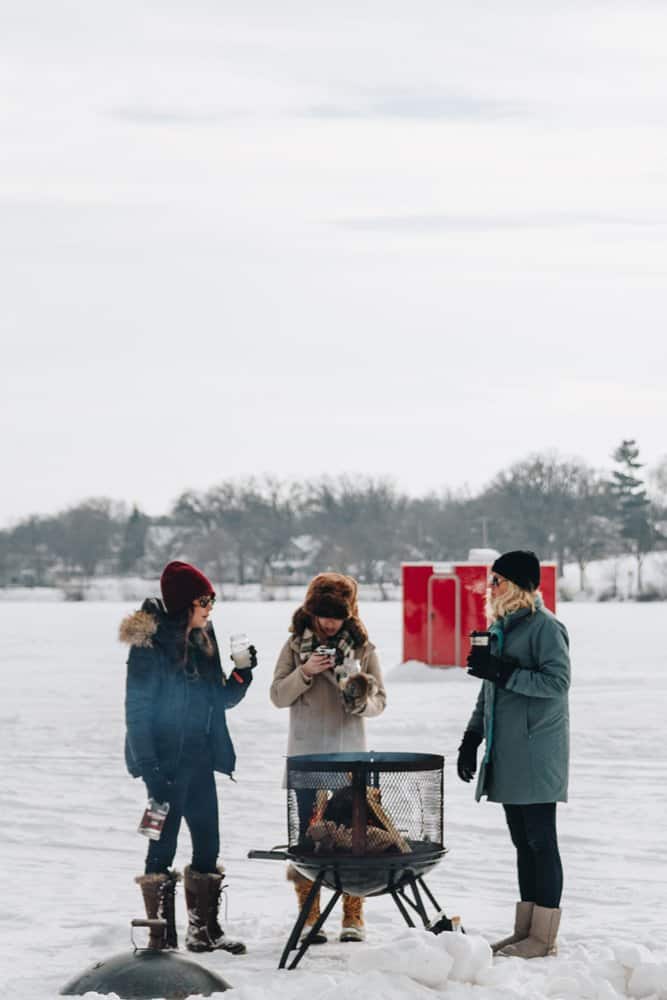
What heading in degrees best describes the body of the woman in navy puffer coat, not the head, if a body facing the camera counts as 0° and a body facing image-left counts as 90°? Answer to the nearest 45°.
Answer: approximately 315°

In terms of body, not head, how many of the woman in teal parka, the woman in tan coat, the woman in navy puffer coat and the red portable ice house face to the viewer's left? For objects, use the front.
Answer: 1

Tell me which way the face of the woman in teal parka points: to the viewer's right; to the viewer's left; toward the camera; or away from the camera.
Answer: to the viewer's left

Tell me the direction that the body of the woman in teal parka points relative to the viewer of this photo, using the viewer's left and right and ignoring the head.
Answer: facing to the left of the viewer

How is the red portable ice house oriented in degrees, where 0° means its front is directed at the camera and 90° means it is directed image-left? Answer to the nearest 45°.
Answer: approximately 0°

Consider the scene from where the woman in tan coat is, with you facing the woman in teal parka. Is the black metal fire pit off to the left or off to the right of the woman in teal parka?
right

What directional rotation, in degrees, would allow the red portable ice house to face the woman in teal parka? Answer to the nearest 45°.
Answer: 0° — it already faces them

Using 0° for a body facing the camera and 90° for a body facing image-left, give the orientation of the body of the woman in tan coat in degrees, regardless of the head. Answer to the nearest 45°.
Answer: approximately 0°

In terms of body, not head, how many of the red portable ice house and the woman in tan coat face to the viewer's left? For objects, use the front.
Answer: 0

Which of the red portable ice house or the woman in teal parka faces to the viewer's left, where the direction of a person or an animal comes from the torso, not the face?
the woman in teal parka

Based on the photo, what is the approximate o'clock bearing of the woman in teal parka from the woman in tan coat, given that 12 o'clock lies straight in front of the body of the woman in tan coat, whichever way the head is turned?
The woman in teal parka is roughly at 10 o'clock from the woman in tan coat.

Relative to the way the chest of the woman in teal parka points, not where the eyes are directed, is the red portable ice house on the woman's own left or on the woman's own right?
on the woman's own right

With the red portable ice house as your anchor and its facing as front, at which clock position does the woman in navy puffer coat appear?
The woman in navy puffer coat is roughly at 12 o'clock from the red portable ice house.

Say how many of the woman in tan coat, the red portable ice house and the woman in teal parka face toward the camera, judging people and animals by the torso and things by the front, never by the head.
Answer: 2
